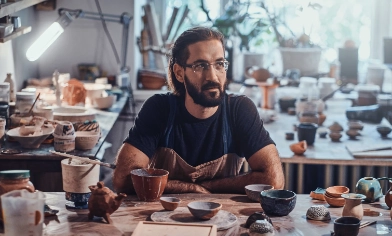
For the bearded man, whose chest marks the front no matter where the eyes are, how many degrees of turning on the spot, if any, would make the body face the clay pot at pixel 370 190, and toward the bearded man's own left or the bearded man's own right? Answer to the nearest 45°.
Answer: approximately 45° to the bearded man's own left

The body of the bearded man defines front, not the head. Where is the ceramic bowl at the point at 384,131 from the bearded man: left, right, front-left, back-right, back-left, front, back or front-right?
back-left

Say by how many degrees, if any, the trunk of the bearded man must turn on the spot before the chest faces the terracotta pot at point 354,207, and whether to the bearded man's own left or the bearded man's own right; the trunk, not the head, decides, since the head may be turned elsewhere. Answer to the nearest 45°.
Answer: approximately 45° to the bearded man's own left

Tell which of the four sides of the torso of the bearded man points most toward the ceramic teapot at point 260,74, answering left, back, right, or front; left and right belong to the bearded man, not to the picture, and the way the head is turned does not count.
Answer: back

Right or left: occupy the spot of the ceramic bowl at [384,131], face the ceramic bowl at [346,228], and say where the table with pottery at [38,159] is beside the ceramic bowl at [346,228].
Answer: right

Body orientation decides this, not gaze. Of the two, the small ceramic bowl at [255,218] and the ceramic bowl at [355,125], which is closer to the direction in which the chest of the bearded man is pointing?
the small ceramic bowl

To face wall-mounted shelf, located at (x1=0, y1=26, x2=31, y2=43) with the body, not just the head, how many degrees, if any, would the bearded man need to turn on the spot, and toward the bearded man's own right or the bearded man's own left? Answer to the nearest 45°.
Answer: approximately 135° to the bearded man's own right

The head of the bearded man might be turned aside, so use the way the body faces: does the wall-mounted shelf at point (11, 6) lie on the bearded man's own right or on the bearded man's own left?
on the bearded man's own right

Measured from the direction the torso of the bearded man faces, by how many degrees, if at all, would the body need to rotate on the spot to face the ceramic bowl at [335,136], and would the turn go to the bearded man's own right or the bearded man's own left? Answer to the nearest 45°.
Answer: approximately 135° to the bearded man's own left

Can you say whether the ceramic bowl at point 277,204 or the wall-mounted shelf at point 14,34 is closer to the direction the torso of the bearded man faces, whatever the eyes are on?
the ceramic bowl

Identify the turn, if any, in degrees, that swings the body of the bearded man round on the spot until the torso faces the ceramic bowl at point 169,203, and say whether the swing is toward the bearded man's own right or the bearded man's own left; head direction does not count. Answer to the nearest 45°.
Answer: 0° — they already face it

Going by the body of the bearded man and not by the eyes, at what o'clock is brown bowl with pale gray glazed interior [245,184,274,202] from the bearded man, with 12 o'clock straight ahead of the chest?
The brown bowl with pale gray glazed interior is roughly at 11 o'clock from the bearded man.

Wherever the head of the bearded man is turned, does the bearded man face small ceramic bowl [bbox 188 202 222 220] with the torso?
yes

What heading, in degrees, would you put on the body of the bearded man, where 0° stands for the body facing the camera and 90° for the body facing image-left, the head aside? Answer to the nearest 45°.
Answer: approximately 0°

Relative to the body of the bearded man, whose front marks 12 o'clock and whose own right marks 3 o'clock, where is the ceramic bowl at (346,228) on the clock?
The ceramic bowl is roughly at 11 o'clock from the bearded man.
